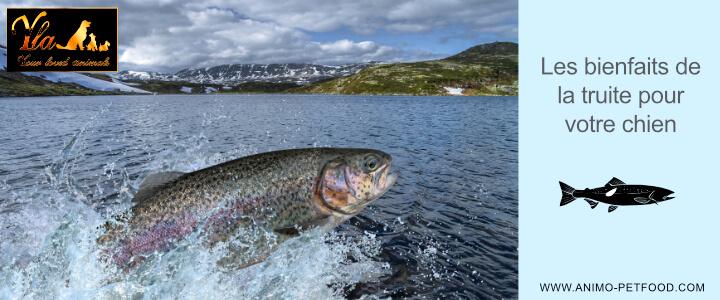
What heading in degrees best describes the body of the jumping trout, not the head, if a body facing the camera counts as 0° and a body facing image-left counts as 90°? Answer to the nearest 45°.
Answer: approximately 270°
